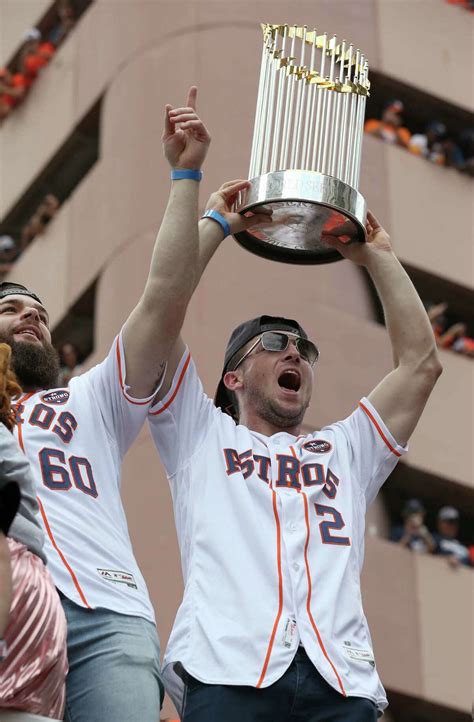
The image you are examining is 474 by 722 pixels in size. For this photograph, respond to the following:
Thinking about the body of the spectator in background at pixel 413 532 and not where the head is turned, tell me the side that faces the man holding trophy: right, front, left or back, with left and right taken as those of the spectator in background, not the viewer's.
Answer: front

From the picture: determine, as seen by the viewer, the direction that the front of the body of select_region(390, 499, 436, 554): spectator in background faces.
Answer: toward the camera

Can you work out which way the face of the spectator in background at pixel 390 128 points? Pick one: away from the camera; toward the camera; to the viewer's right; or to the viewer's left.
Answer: toward the camera

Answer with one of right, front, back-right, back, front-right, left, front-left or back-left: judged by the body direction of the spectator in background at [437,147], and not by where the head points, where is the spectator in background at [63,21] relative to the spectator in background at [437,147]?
front-right

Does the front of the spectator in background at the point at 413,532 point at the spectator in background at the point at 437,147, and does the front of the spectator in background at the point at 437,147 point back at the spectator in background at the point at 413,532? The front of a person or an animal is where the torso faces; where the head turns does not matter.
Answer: no

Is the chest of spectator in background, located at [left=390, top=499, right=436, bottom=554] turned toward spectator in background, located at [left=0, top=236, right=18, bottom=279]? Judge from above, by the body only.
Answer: no

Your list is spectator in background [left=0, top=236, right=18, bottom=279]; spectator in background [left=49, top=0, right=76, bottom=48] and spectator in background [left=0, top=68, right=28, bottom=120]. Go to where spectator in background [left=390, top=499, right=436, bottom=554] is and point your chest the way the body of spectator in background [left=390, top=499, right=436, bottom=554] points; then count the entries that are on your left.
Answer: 0

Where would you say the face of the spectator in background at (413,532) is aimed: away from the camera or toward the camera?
toward the camera

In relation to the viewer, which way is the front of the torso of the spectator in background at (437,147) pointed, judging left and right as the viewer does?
facing the viewer and to the left of the viewer

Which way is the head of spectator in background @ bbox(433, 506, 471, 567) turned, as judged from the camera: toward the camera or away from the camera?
toward the camera

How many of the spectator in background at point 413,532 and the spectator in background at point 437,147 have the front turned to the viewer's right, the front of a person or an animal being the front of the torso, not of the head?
0
